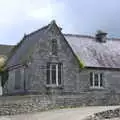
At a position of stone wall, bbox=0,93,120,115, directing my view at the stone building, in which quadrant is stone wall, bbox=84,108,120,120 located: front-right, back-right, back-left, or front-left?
back-right

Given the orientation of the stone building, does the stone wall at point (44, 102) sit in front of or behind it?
in front

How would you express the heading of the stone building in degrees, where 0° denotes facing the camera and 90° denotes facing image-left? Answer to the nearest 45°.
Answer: approximately 0°

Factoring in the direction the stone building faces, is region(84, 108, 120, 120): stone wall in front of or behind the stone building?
in front

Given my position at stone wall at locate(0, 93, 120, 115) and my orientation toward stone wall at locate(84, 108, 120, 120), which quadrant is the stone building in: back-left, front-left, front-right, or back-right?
back-left
